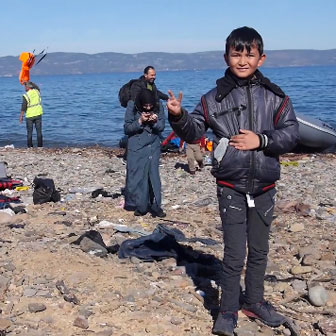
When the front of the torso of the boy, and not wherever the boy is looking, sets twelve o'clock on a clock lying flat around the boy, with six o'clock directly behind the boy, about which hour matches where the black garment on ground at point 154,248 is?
The black garment on ground is roughly at 5 o'clock from the boy.

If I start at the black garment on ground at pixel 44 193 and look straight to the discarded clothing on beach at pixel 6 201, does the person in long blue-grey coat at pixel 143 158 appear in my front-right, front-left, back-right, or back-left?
back-left

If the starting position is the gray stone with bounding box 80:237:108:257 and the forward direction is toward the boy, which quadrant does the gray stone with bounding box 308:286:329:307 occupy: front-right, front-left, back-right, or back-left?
front-left

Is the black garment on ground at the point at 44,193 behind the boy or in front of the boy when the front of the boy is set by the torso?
behind

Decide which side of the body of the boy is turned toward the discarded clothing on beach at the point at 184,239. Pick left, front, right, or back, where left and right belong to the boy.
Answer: back

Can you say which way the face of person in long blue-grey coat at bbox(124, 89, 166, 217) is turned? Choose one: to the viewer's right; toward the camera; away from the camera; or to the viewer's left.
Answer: toward the camera

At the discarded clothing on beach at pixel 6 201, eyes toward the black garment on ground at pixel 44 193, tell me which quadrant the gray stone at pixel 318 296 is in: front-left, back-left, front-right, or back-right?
front-right

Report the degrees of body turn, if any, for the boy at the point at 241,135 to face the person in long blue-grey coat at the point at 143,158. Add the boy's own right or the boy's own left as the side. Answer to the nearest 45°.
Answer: approximately 180°

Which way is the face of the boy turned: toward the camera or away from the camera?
toward the camera

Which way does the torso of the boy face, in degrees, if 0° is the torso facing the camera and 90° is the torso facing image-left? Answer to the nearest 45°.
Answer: approximately 0°

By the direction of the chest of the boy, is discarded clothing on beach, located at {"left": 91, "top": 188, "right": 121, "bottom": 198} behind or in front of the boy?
behind

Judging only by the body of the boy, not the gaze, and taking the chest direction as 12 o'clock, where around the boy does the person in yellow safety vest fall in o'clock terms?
The person in yellow safety vest is roughly at 5 o'clock from the boy.

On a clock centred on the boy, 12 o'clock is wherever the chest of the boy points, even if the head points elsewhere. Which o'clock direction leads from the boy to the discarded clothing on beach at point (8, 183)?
The discarded clothing on beach is roughly at 5 o'clock from the boy.
